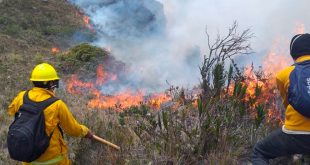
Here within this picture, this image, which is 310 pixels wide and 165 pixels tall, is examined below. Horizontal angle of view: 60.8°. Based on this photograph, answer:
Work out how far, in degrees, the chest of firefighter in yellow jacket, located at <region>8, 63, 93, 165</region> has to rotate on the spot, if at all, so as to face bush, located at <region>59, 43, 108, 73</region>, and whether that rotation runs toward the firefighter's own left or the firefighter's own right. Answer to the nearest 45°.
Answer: approximately 45° to the firefighter's own left

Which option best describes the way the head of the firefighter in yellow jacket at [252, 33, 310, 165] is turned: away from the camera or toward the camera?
away from the camera

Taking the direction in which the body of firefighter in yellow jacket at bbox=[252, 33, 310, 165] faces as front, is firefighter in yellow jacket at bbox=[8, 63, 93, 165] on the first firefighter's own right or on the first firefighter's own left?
on the first firefighter's own left

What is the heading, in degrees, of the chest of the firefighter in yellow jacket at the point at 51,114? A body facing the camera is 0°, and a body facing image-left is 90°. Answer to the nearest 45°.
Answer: approximately 225°

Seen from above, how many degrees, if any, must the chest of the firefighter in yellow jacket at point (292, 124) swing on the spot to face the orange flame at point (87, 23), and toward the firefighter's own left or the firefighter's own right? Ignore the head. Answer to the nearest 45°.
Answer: approximately 45° to the firefighter's own left

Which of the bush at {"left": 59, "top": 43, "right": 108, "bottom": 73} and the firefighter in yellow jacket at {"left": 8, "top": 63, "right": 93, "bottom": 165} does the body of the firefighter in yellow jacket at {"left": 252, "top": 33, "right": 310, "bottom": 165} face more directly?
the bush

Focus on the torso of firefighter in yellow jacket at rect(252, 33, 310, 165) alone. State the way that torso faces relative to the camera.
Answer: away from the camera

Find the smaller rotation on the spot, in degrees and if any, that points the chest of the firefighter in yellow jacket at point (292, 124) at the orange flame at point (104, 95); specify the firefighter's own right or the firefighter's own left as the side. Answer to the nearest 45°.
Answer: approximately 45° to the firefighter's own left
